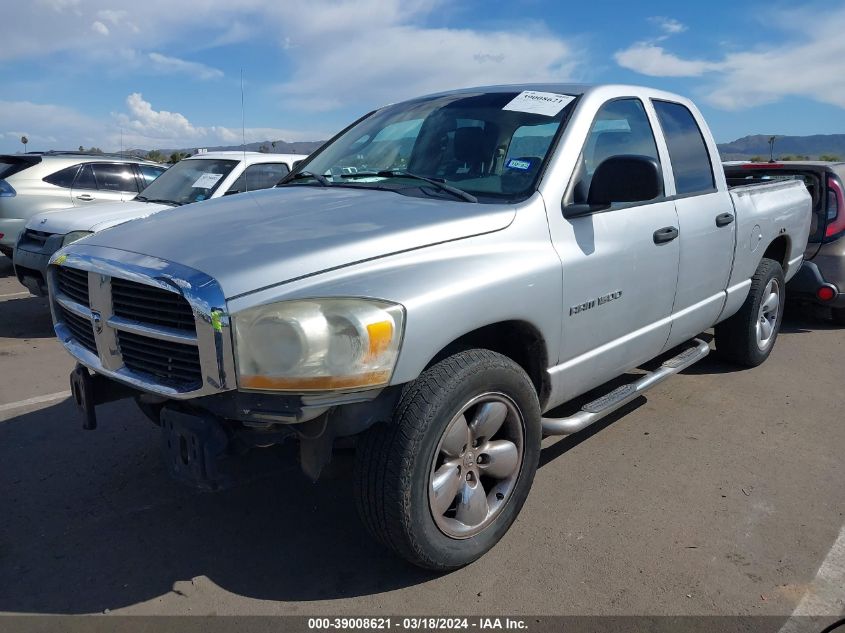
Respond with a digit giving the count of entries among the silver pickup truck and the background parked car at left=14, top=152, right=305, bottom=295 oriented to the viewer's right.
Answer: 0

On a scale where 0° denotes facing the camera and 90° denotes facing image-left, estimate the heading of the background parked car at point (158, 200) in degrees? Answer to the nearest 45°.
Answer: approximately 45°

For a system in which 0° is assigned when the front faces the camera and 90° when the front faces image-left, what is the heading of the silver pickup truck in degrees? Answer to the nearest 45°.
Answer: approximately 45°

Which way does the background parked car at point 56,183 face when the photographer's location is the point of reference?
facing away from the viewer and to the right of the viewer

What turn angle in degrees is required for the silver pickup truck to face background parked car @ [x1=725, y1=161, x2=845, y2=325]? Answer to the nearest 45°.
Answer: approximately 180°

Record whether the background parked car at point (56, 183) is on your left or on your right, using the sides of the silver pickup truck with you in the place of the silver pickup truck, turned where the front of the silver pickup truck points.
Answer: on your right

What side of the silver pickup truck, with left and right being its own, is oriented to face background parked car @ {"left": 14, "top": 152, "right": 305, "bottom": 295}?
right

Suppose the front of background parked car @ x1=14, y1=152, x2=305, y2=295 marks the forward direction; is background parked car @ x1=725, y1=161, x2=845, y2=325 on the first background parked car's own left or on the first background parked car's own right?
on the first background parked car's own left
